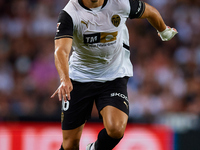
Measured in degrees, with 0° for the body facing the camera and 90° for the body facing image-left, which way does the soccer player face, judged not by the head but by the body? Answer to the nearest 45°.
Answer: approximately 0°
